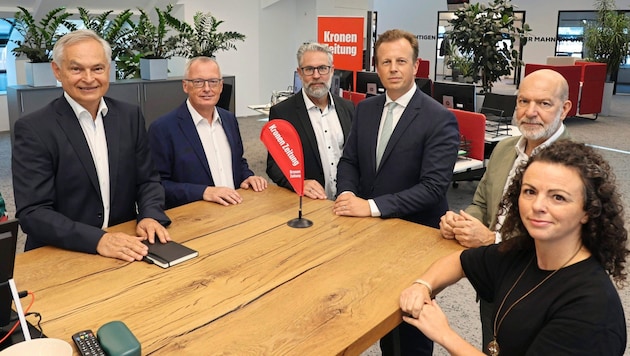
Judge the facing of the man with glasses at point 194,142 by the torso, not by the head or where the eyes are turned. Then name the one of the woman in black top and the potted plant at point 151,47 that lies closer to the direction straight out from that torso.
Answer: the woman in black top

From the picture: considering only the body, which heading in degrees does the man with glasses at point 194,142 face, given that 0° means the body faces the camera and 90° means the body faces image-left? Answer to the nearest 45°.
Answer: approximately 315°

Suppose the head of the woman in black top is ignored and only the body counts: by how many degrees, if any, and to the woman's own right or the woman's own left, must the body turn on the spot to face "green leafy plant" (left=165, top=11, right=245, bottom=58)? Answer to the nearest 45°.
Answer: approximately 90° to the woman's own right

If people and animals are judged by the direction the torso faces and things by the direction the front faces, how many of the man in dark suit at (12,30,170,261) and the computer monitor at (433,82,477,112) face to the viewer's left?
0
